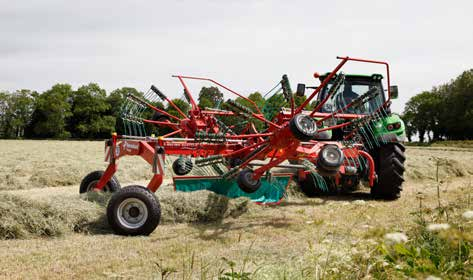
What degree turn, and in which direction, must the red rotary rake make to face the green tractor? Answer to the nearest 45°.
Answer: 0° — it already faces it

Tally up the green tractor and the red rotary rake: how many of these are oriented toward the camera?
0
